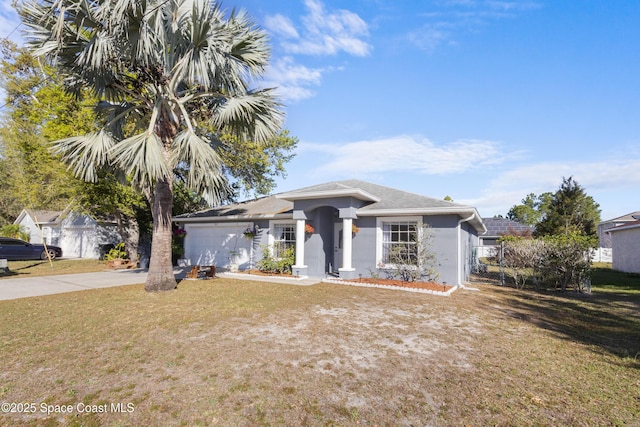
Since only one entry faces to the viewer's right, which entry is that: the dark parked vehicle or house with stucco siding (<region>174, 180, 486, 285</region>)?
the dark parked vehicle

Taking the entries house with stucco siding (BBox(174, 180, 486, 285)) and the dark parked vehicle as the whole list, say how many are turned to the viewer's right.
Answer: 1

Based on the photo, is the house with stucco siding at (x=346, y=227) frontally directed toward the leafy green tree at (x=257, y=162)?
no

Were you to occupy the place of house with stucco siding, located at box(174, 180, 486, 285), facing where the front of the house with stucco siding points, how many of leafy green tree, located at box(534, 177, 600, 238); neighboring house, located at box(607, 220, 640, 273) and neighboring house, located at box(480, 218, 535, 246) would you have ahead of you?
0

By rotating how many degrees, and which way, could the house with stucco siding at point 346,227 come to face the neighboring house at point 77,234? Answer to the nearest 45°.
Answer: approximately 90° to its right

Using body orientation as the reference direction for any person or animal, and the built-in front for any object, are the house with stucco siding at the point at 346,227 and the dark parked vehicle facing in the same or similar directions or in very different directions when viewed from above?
very different directions

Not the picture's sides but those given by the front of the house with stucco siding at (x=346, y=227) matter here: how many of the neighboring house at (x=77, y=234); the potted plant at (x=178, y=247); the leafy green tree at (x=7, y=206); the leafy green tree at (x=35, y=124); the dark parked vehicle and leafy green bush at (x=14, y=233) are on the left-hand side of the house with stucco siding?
0

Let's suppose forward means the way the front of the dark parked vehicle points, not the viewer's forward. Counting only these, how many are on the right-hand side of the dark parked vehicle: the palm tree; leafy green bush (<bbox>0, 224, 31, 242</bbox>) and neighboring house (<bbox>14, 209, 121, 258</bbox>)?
1

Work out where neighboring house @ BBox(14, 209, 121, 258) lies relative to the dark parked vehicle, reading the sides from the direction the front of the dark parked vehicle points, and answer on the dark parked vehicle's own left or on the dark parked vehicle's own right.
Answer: on the dark parked vehicle's own left
